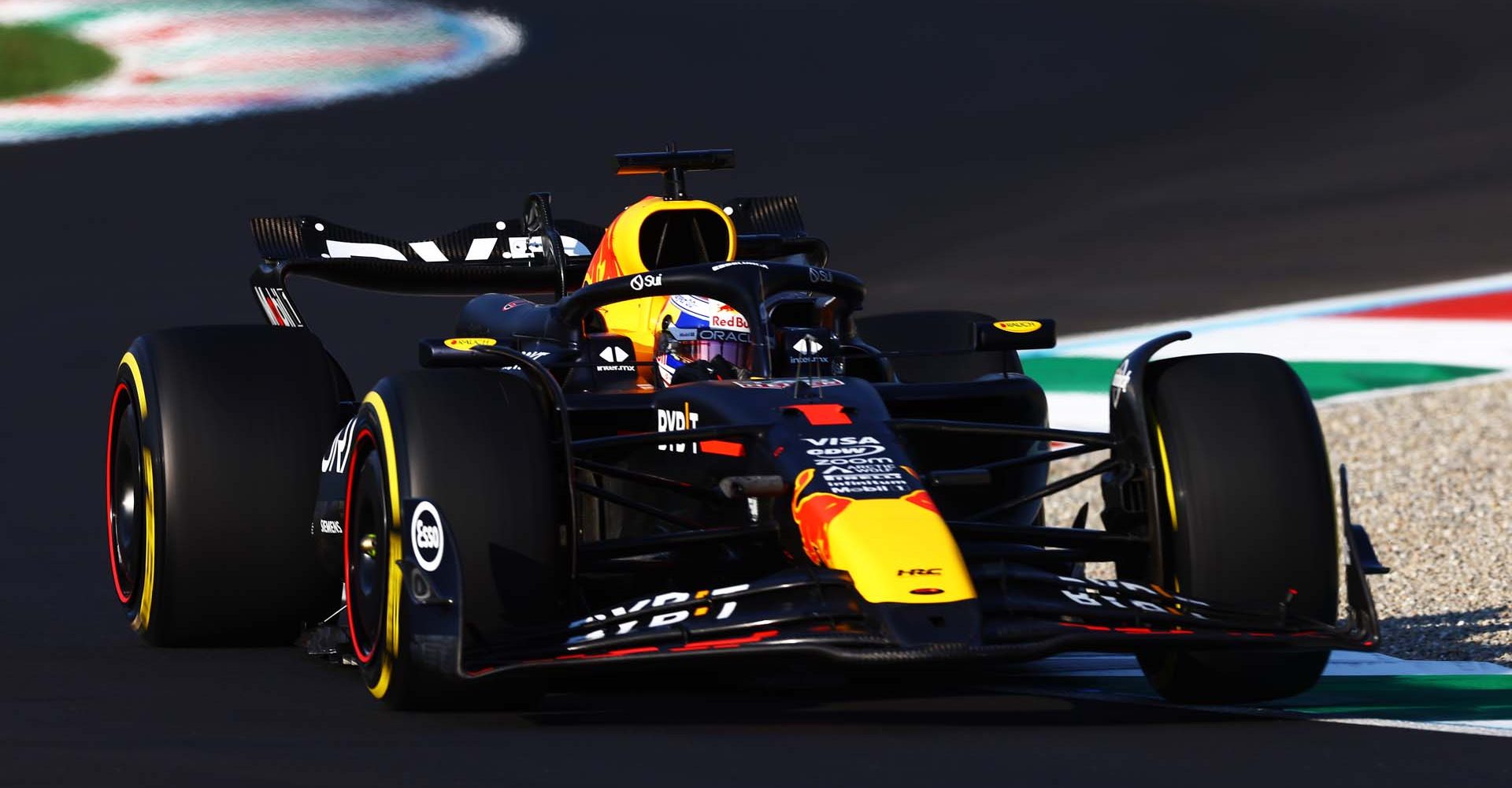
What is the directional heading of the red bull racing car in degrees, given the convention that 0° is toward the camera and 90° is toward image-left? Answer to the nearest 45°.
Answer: approximately 0°
